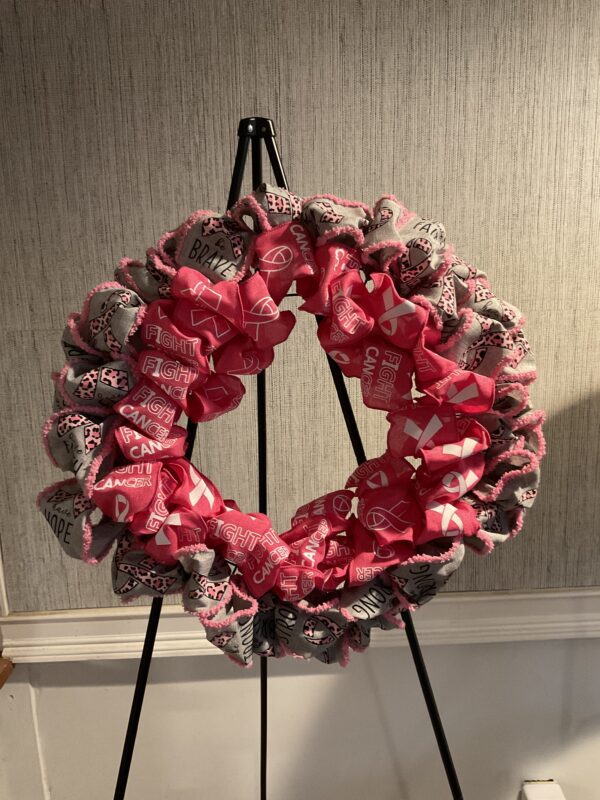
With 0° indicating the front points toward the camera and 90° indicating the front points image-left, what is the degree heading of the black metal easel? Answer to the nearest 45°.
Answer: approximately 0°

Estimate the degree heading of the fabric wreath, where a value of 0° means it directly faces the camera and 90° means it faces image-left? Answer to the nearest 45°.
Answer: approximately 0°
